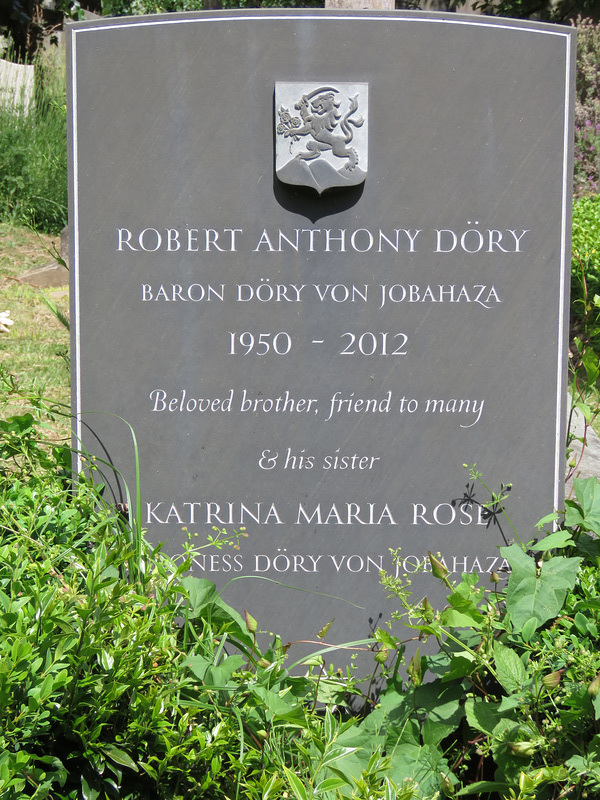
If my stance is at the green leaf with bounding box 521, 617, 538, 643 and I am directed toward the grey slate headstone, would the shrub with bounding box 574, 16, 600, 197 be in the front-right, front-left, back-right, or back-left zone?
front-right

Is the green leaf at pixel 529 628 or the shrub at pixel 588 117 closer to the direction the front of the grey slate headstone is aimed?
the green leaf

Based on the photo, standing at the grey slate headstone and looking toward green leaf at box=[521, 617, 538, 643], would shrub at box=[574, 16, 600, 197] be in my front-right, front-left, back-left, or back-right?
back-left

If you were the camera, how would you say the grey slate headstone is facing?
facing the viewer

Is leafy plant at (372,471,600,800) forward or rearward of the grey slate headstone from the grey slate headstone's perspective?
forward

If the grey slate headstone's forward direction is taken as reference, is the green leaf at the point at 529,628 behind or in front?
in front

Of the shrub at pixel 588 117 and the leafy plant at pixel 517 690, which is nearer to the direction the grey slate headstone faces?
the leafy plant
